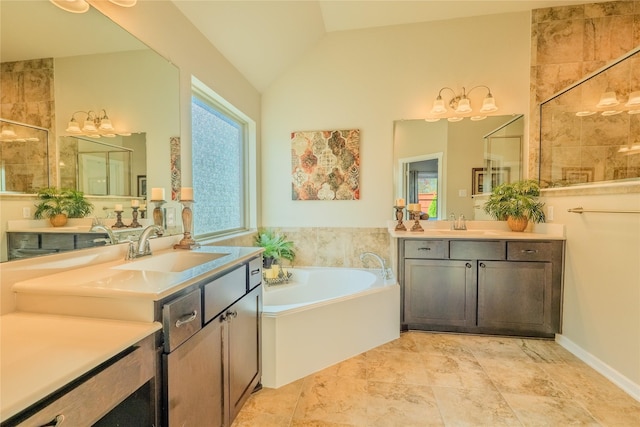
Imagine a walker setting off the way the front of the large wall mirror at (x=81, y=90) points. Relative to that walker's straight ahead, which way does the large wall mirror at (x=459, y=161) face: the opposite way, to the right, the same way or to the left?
to the right

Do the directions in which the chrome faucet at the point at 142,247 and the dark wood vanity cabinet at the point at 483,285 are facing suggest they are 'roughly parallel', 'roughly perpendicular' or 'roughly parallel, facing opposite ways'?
roughly perpendicular

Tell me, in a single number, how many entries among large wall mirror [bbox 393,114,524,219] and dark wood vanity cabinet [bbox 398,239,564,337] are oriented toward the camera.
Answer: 2

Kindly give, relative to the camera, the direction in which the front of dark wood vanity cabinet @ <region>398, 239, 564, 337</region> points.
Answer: facing the viewer

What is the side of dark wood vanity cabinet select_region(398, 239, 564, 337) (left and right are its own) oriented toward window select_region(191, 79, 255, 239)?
right

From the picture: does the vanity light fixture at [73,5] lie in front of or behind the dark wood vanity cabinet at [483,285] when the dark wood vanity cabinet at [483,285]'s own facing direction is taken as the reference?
in front

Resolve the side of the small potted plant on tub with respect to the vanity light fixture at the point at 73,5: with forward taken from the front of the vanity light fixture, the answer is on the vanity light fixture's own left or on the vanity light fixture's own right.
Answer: on the vanity light fixture's own left

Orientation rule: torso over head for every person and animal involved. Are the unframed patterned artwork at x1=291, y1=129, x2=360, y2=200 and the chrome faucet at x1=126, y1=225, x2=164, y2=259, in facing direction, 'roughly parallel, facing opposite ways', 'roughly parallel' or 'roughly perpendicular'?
roughly perpendicular

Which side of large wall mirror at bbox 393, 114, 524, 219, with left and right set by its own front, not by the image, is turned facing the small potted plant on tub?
right

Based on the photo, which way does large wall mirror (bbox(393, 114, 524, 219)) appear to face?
toward the camera

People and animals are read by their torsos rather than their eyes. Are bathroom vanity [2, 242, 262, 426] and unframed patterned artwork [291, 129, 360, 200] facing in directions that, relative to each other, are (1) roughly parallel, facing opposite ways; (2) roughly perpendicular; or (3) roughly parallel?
roughly perpendicular

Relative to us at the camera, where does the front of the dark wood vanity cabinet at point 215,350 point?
facing the viewer and to the right of the viewer
